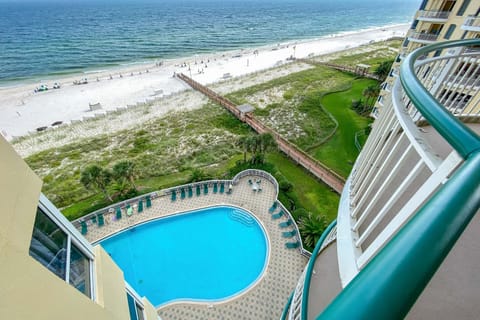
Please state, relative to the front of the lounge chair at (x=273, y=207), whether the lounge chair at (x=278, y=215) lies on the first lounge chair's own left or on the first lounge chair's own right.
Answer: on the first lounge chair's own left

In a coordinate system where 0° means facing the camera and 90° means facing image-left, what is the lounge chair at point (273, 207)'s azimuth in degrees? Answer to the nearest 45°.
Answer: approximately 45°

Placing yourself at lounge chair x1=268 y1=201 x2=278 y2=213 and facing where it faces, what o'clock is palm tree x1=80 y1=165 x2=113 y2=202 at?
The palm tree is roughly at 1 o'clock from the lounge chair.

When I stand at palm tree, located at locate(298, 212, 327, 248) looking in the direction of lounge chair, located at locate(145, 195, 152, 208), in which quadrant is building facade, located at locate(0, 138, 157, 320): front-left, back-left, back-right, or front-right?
front-left

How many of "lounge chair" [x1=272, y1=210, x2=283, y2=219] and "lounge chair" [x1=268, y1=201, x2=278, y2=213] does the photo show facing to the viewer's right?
0

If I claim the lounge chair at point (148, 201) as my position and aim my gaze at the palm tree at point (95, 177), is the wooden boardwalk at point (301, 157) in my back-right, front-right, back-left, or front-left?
back-right

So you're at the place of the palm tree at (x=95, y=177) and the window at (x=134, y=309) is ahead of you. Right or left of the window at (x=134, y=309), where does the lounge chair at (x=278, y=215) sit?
left

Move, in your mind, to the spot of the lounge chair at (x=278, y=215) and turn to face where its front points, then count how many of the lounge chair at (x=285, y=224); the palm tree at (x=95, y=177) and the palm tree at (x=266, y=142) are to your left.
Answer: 1

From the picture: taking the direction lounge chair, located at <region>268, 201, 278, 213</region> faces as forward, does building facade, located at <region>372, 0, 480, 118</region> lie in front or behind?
behind

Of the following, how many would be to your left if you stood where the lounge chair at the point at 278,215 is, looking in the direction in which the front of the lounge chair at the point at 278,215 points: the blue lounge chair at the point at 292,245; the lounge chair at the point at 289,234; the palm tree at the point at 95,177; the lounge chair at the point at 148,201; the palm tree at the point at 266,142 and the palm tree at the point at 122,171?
2

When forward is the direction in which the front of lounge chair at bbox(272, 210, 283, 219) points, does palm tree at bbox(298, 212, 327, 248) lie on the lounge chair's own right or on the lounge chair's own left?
on the lounge chair's own left

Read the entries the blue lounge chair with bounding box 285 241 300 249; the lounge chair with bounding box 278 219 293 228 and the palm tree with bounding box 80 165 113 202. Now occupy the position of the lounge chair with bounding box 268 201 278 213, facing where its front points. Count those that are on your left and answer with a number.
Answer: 2

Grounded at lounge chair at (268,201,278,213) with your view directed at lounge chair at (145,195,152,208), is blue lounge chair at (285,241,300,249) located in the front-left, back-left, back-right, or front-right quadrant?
back-left

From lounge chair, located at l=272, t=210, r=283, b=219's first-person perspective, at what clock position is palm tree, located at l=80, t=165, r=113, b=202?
The palm tree is roughly at 1 o'clock from the lounge chair.

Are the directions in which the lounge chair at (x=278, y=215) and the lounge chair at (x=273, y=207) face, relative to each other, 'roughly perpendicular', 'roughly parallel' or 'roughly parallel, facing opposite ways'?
roughly parallel

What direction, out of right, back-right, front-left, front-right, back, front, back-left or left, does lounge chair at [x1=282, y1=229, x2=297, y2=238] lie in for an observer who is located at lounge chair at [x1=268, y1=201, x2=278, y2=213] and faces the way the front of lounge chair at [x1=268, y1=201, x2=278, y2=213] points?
left

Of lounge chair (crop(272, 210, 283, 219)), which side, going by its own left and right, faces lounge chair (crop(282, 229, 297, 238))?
left

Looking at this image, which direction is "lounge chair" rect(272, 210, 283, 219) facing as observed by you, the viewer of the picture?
facing the viewer and to the left of the viewer

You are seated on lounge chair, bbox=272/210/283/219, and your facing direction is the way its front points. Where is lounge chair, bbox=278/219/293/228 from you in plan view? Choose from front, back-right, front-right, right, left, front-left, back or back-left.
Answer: left
